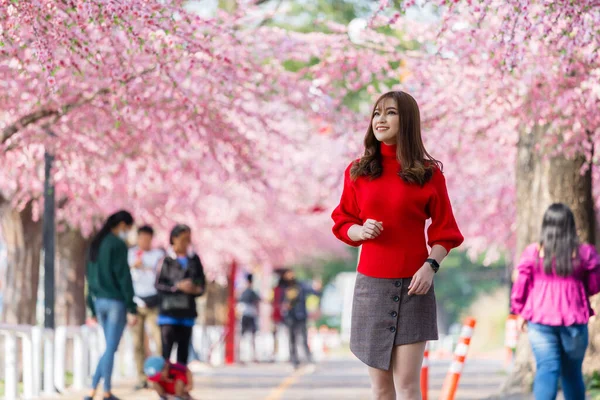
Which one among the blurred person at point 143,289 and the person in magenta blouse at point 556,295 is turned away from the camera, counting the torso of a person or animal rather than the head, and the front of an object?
the person in magenta blouse

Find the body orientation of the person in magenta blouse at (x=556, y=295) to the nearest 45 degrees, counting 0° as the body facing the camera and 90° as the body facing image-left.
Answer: approximately 180°

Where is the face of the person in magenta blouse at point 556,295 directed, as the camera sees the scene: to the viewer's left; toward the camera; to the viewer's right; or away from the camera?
away from the camera

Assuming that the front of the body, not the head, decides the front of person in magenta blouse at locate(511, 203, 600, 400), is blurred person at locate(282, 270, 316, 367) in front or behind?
in front

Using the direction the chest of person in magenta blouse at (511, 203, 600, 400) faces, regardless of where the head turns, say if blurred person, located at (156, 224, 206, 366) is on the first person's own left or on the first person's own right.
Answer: on the first person's own left

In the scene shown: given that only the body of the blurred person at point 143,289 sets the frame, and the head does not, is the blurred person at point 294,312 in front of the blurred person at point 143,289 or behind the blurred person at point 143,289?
behind

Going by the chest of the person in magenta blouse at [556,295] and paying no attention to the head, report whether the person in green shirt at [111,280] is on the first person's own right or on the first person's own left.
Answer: on the first person's own left

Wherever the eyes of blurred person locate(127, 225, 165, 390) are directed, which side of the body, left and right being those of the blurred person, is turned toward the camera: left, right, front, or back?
front
